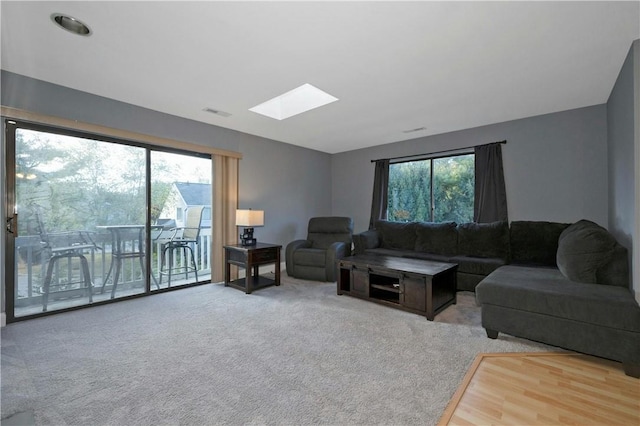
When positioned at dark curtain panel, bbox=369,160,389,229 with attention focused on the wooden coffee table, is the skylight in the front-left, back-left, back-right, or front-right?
front-right

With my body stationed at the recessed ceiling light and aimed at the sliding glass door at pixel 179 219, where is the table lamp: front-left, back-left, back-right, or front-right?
front-right

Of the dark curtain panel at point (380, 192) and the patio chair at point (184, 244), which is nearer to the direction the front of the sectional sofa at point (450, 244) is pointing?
the patio chair

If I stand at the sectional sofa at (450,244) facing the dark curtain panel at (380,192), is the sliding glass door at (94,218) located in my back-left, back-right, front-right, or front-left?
front-left

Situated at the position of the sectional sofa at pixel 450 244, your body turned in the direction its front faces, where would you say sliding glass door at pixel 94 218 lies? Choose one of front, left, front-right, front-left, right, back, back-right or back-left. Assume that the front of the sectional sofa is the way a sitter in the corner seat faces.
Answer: front

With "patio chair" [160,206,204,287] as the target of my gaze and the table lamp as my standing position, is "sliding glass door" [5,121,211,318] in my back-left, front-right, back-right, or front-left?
front-left

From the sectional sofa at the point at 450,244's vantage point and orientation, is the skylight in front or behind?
in front

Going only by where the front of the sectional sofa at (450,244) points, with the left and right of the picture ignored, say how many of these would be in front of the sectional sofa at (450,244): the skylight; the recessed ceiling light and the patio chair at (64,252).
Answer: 3

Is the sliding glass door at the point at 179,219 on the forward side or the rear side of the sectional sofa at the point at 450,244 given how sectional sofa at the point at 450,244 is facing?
on the forward side

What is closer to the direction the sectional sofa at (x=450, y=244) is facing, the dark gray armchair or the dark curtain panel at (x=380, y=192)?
the dark gray armchair

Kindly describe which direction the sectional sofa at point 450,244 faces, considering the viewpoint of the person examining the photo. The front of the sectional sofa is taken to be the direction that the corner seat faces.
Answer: facing the viewer and to the left of the viewer
